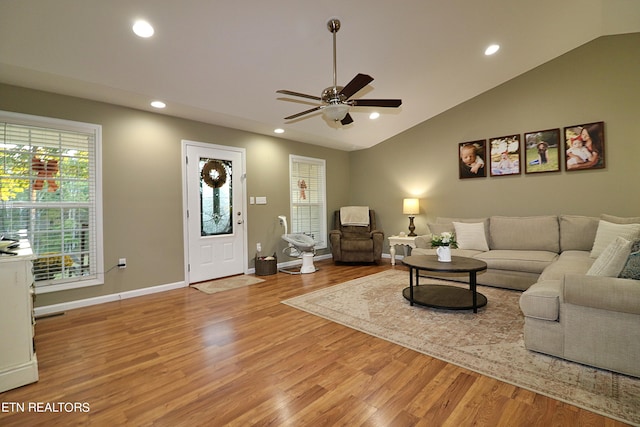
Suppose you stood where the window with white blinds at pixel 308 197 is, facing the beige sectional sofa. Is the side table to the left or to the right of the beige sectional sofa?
left

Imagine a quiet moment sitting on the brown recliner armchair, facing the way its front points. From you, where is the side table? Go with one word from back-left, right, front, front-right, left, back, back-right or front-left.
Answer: left

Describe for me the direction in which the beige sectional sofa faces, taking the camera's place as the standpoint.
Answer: facing the viewer and to the left of the viewer

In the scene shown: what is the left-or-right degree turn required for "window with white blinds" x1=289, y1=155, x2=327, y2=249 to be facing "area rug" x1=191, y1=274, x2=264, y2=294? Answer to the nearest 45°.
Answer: approximately 90° to its right

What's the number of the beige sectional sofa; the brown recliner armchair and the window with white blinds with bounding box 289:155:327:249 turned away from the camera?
0

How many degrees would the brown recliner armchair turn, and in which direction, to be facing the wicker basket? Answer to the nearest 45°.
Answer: approximately 45° to its right

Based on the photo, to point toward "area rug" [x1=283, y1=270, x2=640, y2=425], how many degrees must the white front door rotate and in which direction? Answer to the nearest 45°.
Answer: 0° — it already faces it

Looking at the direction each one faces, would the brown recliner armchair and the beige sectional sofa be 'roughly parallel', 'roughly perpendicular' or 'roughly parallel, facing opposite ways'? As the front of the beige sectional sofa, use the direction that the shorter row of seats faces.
roughly perpendicular

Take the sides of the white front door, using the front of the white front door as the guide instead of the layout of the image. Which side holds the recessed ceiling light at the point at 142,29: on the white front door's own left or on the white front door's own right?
on the white front door's own right

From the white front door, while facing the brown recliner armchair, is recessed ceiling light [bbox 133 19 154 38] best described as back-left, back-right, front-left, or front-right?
back-right

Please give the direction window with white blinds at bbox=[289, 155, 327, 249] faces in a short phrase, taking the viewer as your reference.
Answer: facing the viewer and to the right of the viewer

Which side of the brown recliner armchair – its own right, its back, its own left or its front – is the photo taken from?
front

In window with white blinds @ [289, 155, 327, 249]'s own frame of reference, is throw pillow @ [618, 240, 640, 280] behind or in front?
in front
